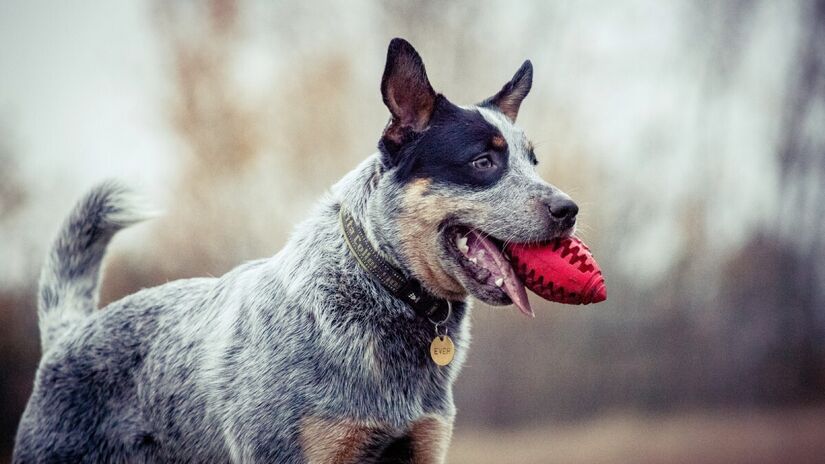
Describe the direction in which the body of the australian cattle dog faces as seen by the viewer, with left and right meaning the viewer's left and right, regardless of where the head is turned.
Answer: facing the viewer and to the right of the viewer
